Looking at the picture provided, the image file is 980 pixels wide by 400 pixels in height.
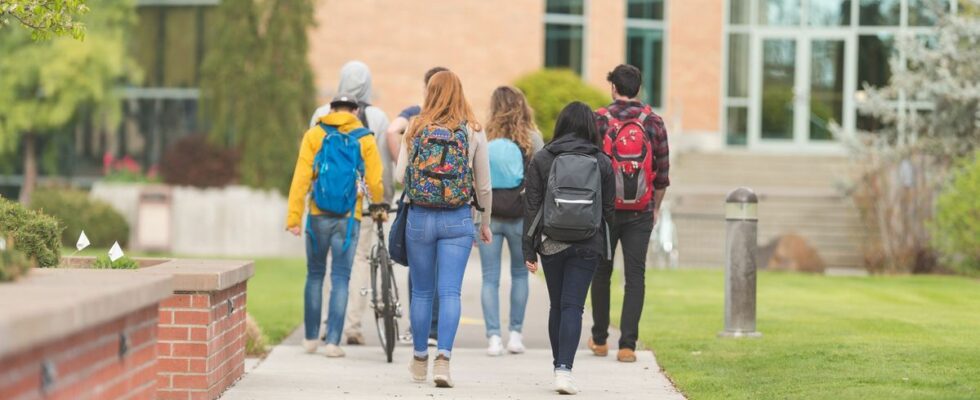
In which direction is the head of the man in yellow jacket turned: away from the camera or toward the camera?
away from the camera

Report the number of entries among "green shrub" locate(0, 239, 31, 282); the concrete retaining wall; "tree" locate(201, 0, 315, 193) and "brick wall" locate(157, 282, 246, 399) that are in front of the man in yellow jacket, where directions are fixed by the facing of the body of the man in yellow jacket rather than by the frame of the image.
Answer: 2

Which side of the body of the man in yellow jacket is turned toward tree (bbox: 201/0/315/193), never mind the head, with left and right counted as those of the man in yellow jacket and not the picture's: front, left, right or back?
front

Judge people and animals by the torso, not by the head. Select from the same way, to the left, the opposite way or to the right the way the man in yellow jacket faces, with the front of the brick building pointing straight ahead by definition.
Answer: the opposite way

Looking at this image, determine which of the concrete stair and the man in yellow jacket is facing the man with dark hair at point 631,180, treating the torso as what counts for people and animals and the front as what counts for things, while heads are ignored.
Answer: the concrete stair

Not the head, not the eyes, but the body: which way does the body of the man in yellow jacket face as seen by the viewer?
away from the camera

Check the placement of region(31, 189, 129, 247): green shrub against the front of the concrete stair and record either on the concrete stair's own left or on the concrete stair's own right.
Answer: on the concrete stair's own right

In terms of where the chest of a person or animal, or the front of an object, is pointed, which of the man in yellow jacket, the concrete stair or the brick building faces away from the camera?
the man in yellow jacket

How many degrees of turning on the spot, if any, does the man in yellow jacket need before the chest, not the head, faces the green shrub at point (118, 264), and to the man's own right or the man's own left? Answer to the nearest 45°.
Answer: approximately 135° to the man's own left

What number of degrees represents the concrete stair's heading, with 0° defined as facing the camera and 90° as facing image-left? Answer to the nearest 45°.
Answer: approximately 0°

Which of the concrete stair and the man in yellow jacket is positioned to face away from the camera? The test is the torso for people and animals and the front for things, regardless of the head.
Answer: the man in yellow jacket

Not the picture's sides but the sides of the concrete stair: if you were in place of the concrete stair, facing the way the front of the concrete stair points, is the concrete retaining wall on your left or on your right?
on your right

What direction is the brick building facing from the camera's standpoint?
toward the camera
